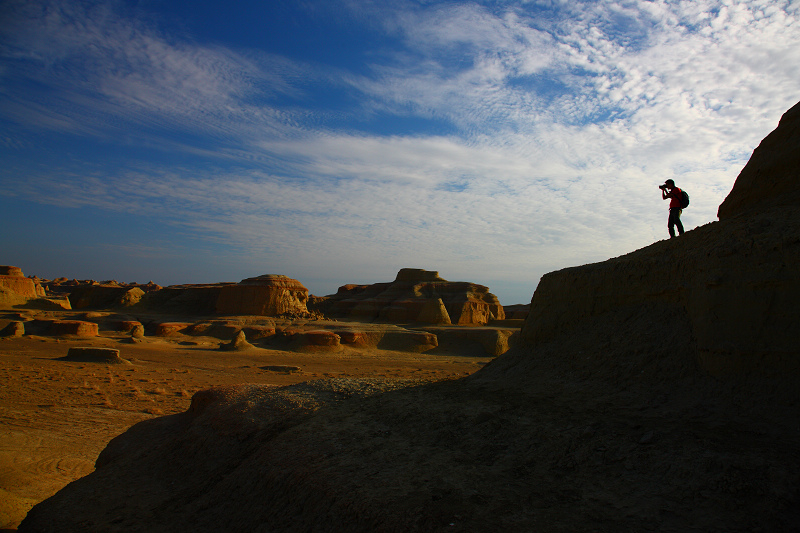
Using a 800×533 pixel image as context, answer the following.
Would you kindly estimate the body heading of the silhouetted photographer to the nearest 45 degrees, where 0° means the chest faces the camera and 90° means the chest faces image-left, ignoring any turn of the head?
approximately 90°

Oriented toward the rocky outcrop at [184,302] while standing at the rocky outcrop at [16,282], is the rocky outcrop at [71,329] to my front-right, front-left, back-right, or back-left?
front-right

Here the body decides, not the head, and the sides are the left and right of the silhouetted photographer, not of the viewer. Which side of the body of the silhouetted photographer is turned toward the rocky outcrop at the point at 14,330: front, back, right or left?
front

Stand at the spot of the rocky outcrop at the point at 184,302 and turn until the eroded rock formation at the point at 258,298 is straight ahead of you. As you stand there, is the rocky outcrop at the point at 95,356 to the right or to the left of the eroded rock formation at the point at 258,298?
right

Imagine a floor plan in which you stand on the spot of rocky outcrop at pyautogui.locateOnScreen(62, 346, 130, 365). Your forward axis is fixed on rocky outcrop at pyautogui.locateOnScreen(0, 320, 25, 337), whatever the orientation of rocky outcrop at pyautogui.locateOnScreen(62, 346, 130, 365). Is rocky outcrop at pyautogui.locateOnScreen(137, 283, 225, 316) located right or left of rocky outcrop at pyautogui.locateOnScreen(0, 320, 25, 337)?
right

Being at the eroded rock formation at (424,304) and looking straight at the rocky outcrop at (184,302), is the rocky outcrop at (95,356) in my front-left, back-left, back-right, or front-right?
front-left

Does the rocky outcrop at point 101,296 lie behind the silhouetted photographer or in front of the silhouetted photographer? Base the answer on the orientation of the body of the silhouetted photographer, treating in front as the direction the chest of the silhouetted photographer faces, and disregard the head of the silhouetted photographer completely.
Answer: in front

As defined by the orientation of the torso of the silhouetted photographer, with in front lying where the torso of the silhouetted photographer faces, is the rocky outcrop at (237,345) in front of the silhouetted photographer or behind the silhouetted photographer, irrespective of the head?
in front

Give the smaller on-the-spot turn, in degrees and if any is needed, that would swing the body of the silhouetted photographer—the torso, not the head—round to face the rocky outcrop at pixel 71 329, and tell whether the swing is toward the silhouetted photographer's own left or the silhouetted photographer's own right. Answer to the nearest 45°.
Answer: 0° — they already face it

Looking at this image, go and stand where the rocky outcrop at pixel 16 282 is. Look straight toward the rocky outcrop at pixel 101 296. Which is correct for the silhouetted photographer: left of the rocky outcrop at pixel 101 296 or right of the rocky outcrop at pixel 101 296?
right

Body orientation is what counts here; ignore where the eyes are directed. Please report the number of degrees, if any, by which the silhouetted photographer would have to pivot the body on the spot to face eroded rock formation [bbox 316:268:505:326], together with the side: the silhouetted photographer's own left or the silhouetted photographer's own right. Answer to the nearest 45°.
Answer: approximately 45° to the silhouetted photographer's own right

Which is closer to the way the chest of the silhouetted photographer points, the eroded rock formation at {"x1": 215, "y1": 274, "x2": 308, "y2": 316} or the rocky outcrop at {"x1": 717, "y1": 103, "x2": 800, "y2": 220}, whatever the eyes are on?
the eroded rock formation
